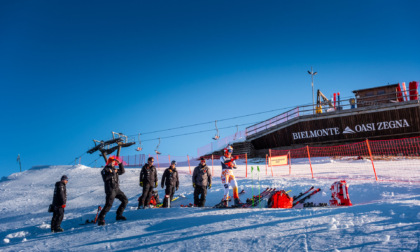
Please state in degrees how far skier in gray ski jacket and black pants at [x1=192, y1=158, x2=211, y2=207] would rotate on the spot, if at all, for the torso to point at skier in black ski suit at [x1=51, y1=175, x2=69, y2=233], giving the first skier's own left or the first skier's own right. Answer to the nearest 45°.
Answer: approximately 45° to the first skier's own right

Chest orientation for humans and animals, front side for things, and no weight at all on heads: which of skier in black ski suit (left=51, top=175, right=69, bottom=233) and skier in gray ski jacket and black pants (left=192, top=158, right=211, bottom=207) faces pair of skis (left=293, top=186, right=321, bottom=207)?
skier in black ski suit (left=51, top=175, right=69, bottom=233)

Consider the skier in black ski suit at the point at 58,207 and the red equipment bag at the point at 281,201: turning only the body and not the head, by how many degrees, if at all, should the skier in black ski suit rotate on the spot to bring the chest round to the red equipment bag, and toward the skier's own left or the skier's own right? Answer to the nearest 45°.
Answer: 0° — they already face it

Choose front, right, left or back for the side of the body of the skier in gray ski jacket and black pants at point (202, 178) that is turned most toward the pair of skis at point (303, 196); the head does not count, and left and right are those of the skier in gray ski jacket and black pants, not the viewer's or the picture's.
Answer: left

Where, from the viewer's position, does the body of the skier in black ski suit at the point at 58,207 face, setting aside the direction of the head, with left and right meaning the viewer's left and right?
facing to the right of the viewer

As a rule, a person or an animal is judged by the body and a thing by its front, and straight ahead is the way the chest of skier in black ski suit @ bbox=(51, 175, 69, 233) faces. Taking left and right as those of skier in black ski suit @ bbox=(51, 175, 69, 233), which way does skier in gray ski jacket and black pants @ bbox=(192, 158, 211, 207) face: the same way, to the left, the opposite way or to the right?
to the right

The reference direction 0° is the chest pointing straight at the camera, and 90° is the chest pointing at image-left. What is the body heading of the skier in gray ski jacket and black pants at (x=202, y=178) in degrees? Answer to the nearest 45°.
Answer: approximately 0°

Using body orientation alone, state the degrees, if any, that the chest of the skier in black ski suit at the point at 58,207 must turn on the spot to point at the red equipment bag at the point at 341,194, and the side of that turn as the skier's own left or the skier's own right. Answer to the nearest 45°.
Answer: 0° — they already face it

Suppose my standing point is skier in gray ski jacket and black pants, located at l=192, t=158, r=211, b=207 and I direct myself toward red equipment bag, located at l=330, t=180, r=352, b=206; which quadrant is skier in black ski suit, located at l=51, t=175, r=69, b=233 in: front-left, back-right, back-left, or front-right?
back-right

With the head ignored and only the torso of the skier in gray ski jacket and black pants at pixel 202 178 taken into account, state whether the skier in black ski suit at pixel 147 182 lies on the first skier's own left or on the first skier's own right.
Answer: on the first skier's own right
